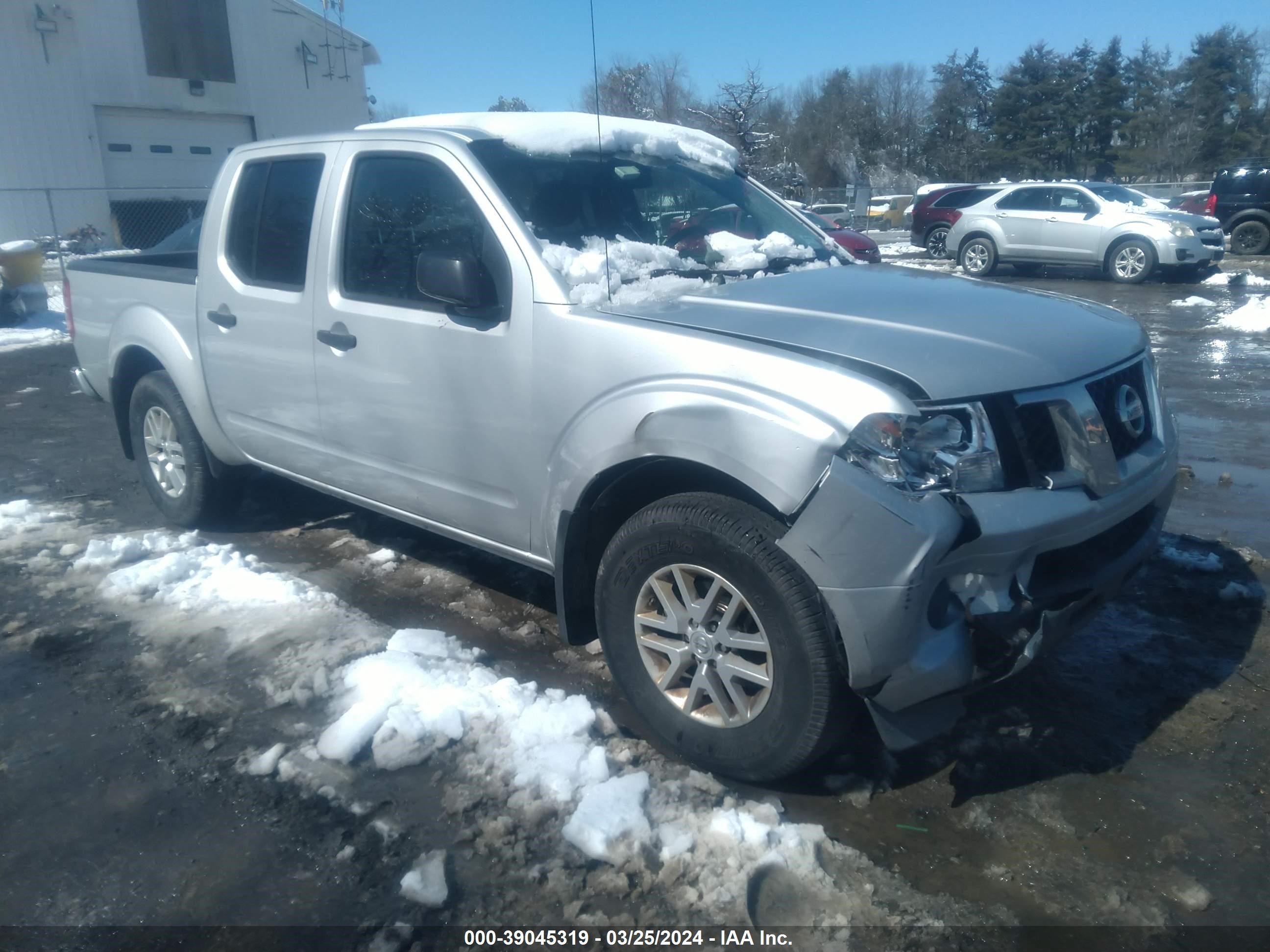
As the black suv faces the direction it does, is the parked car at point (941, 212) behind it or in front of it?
behind

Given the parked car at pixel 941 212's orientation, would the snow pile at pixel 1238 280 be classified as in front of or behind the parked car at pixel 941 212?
in front

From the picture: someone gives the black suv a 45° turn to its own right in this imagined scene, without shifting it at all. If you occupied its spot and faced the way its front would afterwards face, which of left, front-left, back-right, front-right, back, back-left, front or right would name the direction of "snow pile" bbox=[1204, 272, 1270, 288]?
front-right

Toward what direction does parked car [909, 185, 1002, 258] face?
to the viewer's right

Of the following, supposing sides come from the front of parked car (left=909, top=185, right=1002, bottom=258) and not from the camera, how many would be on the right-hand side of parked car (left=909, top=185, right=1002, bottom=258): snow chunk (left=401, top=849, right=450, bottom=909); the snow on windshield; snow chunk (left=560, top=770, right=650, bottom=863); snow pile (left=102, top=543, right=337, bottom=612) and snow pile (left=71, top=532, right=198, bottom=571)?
5

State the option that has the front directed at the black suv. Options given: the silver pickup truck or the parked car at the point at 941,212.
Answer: the parked car

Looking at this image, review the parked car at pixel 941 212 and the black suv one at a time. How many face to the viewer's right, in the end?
2

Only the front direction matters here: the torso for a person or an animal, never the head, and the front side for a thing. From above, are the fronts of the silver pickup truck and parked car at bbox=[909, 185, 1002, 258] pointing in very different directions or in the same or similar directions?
same or similar directions

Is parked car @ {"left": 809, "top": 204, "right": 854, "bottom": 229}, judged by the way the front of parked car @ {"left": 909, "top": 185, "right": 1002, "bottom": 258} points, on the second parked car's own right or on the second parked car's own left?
on the second parked car's own left

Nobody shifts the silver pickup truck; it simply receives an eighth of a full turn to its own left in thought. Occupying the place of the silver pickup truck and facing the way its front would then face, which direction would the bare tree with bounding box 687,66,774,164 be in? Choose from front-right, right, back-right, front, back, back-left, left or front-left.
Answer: left

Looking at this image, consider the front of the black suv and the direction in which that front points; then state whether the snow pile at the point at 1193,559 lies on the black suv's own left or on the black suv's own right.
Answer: on the black suv's own right

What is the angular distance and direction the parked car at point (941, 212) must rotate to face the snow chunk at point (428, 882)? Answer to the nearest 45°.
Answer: approximately 90° to its right

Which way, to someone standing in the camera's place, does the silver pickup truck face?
facing the viewer and to the right of the viewer

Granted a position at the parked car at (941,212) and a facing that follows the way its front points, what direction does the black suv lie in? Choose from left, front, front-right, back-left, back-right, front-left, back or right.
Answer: front

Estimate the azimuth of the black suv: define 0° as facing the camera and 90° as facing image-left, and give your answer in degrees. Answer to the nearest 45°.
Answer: approximately 270°

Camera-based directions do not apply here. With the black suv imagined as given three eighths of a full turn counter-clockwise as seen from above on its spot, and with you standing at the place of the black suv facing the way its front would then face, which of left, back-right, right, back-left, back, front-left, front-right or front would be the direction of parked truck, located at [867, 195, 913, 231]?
front

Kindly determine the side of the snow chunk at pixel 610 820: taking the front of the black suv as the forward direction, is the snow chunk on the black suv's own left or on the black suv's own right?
on the black suv's own right

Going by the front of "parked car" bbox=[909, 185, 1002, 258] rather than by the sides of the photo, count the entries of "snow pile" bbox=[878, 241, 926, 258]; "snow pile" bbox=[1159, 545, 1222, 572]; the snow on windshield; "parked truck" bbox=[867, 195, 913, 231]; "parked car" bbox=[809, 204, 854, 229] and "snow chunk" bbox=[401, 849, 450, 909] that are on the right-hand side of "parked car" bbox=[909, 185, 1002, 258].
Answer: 3

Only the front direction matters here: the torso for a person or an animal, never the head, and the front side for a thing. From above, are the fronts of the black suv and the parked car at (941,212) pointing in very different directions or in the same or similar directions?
same or similar directions

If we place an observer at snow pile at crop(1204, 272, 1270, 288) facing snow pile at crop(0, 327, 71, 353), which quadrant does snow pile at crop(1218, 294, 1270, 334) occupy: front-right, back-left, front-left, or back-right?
front-left

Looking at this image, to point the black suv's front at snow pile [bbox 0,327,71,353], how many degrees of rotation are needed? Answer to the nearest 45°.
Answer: approximately 135° to its right

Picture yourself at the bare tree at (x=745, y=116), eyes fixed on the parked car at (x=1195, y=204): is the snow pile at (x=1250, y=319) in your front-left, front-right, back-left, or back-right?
front-right
